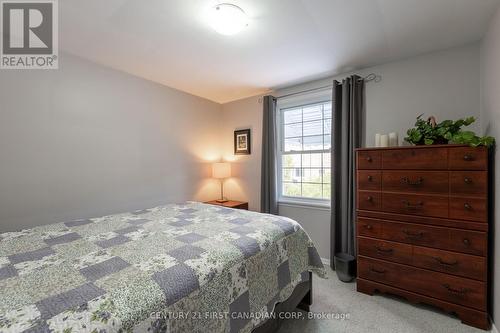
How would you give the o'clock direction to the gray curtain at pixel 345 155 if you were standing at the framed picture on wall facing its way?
The gray curtain is roughly at 9 o'clock from the framed picture on wall.

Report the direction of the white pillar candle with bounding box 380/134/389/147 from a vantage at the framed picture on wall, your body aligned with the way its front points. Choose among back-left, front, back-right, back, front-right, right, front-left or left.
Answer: left

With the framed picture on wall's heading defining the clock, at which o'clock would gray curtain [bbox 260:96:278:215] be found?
The gray curtain is roughly at 9 o'clock from the framed picture on wall.

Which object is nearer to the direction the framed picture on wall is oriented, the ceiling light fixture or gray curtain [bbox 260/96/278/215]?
the ceiling light fixture

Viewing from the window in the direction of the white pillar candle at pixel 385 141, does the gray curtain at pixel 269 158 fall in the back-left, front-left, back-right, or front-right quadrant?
back-right

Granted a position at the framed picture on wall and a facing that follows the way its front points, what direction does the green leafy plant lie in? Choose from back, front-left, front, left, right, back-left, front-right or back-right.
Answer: left

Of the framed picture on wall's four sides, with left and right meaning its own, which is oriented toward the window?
left

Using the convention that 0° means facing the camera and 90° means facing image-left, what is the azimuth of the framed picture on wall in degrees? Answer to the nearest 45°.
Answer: approximately 45°

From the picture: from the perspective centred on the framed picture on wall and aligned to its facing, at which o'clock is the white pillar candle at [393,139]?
The white pillar candle is roughly at 9 o'clock from the framed picture on wall.

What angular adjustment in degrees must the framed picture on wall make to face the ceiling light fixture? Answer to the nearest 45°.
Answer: approximately 45° to its left

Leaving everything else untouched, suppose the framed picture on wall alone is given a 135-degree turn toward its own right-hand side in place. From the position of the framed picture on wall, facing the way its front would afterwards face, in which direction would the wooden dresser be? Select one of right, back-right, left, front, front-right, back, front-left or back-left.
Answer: back-right
